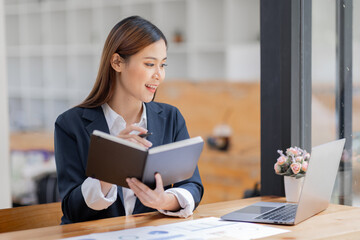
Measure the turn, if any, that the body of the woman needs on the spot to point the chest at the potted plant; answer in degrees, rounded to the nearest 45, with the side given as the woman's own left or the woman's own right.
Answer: approximately 45° to the woman's own left

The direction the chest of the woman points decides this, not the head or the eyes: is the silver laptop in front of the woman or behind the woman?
in front

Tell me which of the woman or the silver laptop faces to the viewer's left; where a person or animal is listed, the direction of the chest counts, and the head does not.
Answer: the silver laptop

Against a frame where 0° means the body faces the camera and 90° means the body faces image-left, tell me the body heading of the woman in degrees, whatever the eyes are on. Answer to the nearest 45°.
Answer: approximately 315°

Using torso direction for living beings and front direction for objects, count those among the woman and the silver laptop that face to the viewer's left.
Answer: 1

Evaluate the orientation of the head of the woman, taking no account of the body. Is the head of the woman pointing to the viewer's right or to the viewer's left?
to the viewer's right

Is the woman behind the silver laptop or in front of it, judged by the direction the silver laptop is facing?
in front

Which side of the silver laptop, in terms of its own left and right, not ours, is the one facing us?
left
